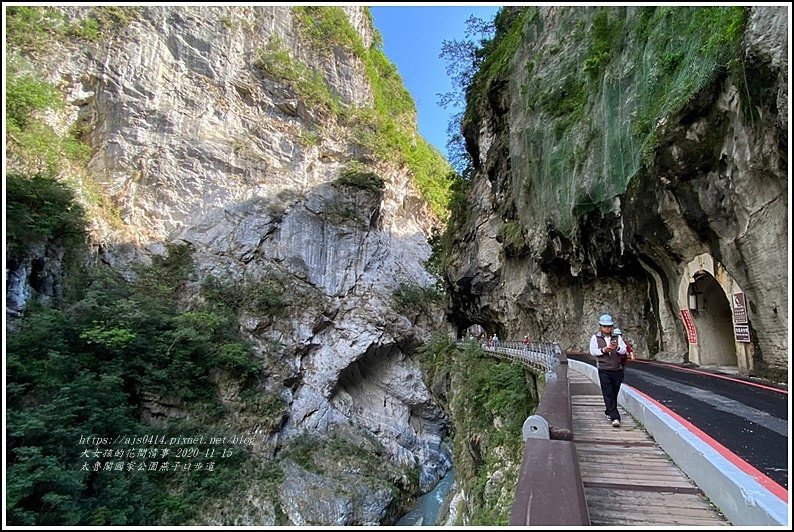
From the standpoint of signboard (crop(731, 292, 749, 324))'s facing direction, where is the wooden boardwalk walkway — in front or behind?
in front

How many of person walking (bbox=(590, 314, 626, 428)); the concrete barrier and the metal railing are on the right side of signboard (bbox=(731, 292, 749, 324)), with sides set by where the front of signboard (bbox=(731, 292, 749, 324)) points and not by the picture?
0

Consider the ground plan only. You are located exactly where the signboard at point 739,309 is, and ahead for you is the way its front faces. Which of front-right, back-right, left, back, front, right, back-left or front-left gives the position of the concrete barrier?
front-left

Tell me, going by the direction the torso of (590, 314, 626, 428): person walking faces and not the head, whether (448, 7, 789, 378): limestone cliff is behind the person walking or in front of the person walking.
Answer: behind

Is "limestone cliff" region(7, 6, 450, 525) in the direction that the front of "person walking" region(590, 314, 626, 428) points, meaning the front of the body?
no

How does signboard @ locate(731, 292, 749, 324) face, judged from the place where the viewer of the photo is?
facing the viewer and to the left of the viewer

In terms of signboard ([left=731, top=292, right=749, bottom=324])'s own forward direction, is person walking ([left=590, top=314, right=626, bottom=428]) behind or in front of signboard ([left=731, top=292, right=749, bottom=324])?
in front

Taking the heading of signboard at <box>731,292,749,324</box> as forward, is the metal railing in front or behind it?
in front

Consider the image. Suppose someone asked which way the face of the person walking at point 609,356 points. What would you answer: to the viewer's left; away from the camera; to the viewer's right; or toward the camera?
toward the camera

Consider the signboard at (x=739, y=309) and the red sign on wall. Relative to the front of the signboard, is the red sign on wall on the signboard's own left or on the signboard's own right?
on the signboard's own right

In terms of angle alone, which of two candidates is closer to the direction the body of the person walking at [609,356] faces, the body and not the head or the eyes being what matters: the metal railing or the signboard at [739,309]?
the metal railing

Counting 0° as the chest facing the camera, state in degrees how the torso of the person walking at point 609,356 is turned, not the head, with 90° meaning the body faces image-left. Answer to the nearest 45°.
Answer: approximately 0°

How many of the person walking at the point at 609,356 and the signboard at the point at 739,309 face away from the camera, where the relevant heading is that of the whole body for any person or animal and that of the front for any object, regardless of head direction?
0
